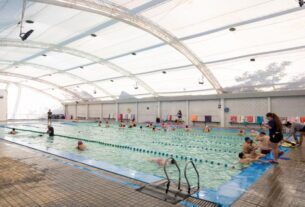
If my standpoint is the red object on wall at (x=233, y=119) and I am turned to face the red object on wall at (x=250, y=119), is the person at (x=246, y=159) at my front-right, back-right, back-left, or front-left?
front-right

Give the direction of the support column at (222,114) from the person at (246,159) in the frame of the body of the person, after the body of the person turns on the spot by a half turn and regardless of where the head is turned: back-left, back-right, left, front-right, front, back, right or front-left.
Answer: right

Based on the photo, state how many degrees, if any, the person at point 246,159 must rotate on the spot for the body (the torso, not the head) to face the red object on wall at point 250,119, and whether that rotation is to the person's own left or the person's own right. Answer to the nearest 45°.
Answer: approximately 90° to the person's own left

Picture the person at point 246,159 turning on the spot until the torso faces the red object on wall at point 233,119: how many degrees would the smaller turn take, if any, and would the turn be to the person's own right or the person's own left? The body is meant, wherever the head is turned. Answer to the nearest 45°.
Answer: approximately 90° to the person's own left
